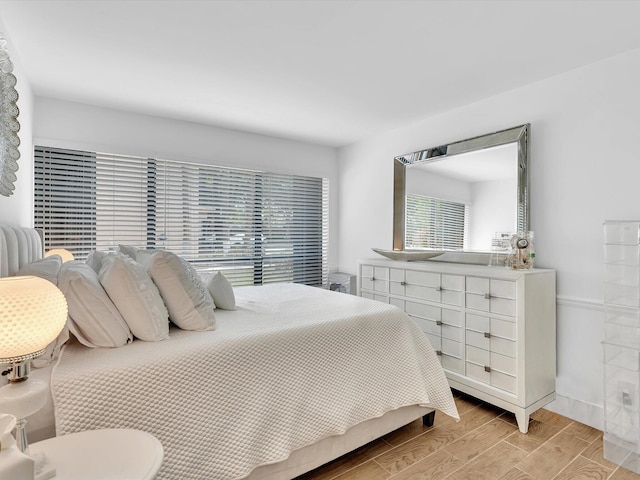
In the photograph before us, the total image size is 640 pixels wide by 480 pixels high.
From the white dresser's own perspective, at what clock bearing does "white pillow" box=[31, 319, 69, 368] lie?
The white pillow is roughly at 12 o'clock from the white dresser.

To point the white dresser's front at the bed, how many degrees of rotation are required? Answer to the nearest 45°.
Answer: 0° — it already faces it

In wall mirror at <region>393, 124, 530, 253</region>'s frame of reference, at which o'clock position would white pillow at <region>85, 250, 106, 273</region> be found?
The white pillow is roughly at 12 o'clock from the wall mirror.

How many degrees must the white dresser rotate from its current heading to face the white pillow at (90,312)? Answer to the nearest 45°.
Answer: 0° — it already faces it

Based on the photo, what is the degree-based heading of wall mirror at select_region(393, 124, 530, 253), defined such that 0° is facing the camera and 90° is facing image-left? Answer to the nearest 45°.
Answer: approximately 45°

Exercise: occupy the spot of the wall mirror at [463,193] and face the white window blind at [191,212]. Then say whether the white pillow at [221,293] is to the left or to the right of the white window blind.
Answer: left

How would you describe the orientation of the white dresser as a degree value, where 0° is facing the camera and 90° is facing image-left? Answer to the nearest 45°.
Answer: approximately 45°
